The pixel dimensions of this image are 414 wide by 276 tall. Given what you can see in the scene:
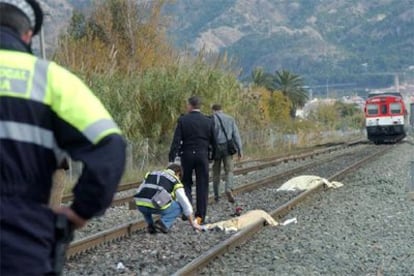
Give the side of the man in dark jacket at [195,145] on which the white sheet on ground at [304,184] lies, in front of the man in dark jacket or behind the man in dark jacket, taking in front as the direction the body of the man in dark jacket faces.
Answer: in front

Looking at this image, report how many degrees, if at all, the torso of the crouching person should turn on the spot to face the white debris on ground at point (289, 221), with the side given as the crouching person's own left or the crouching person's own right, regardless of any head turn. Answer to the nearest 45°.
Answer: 0° — they already face it

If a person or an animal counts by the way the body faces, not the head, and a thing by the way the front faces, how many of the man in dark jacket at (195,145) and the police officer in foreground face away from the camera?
2

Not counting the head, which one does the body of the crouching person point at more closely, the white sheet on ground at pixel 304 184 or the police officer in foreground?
the white sheet on ground

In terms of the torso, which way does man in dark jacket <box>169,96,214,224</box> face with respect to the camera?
away from the camera

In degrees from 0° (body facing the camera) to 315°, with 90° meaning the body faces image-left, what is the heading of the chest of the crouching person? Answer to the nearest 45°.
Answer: approximately 225°

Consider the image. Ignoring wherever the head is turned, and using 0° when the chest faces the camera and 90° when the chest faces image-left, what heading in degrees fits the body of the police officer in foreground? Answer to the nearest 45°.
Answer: approximately 180°

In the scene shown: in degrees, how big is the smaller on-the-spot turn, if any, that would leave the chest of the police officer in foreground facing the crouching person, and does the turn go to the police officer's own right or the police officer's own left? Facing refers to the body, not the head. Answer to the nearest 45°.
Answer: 0° — they already face them
